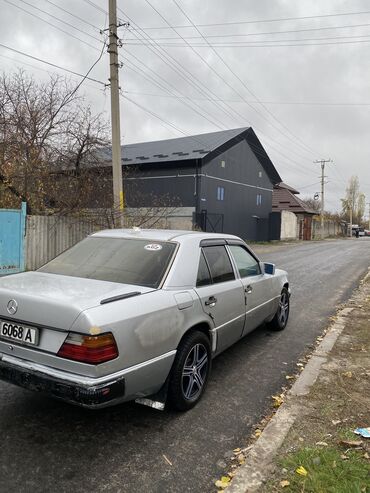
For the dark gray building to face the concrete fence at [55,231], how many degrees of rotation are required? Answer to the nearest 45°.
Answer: approximately 45° to its right

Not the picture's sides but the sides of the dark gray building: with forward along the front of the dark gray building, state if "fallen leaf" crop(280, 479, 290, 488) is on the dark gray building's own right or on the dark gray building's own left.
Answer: on the dark gray building's own right

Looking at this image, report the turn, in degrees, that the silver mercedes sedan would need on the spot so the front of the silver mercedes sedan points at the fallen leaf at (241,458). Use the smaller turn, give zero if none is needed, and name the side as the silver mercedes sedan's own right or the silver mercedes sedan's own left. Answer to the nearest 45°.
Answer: approximately 90° to the silver mercedes sedan's own right

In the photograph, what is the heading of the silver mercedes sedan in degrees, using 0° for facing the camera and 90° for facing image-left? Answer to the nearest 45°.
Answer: approximately 225°

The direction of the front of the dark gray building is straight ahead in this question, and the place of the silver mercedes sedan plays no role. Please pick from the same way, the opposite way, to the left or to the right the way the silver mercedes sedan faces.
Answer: to the left

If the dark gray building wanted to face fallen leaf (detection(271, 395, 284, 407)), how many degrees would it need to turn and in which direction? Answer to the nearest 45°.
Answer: approximately 45° to its right

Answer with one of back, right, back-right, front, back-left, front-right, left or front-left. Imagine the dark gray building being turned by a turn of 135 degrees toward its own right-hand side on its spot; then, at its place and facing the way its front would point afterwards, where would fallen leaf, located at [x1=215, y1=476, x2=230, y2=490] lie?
left

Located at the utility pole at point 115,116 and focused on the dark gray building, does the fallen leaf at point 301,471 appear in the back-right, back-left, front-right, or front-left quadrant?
back-right

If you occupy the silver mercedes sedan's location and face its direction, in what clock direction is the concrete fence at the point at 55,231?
The concrete fence is roughly at 10 o'clock from the silver mercedes sedan.

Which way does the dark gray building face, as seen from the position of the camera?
facing the viewer and to the right of the viewer

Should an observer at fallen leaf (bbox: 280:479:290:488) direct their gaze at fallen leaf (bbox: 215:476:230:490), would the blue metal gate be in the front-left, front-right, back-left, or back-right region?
front-right

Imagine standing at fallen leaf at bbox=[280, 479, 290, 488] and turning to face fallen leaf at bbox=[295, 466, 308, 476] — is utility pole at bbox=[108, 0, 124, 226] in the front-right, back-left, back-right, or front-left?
front-left

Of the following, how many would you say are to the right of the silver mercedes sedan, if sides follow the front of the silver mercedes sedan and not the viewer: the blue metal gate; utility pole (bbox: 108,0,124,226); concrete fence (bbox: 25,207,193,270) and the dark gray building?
0

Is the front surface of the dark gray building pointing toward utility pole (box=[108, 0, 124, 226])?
no

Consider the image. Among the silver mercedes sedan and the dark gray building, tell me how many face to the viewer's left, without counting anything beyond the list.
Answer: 0

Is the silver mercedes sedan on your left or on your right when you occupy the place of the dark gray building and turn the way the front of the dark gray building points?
on your right

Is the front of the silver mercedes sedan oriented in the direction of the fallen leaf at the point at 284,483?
no

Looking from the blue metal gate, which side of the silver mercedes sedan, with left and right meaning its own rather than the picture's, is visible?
left
